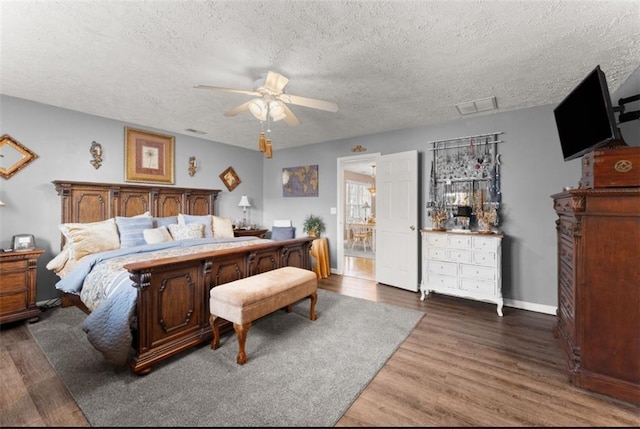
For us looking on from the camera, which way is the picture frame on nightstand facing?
facing the viewer

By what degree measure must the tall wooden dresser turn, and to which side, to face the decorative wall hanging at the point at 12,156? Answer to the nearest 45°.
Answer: approximately 45° to its left

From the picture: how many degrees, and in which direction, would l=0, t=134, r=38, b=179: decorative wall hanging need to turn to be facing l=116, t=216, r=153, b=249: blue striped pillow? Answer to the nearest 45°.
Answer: approximately 45° to its left

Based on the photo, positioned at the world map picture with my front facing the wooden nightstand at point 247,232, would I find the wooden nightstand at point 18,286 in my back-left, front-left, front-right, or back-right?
front-left

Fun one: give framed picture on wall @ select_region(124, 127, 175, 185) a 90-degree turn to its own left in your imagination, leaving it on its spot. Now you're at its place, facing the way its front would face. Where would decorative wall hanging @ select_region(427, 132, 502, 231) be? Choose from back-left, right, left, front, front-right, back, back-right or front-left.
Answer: right

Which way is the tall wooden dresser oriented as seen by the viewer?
to the viewer's left

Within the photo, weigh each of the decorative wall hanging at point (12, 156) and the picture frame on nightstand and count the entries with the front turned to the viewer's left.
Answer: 0

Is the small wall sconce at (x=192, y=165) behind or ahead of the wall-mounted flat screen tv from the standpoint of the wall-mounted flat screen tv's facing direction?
ahead

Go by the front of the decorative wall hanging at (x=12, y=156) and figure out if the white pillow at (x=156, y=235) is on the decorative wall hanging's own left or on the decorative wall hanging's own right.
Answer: on the decorative wall hanging's own left

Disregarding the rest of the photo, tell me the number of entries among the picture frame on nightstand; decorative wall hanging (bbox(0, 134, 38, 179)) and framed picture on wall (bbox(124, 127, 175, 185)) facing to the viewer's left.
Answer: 0
